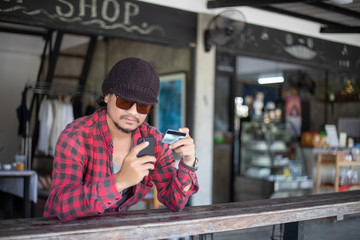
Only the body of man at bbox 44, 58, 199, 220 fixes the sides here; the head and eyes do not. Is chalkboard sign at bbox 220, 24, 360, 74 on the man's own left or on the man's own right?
on the man's own left

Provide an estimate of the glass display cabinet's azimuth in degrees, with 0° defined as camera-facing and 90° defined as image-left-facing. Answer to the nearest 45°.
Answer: approximately 315°

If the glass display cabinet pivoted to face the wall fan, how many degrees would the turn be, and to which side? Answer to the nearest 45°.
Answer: approximately 45° to its right

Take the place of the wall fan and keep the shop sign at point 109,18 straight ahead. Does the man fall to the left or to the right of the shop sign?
left

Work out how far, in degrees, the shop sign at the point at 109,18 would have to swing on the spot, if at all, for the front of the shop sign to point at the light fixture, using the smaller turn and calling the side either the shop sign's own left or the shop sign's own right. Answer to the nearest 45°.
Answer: approximately 90° to the shop sign's own left

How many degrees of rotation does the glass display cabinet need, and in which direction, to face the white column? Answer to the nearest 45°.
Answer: approximately 90° to its right

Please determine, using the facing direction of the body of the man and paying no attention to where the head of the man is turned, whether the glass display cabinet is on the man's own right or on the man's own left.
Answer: on the man's own left

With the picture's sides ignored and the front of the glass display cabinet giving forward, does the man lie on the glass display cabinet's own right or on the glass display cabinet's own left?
on the glass display cabinet's own right

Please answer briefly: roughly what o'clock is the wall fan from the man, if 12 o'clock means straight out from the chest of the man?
The wall fan is roughly at 8 o'clock from the man.

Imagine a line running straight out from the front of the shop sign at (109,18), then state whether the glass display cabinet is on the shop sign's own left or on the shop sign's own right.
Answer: on the shop sign's own left

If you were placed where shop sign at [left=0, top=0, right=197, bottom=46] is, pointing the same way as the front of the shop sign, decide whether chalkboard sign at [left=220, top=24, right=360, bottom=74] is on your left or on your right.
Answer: on your left
